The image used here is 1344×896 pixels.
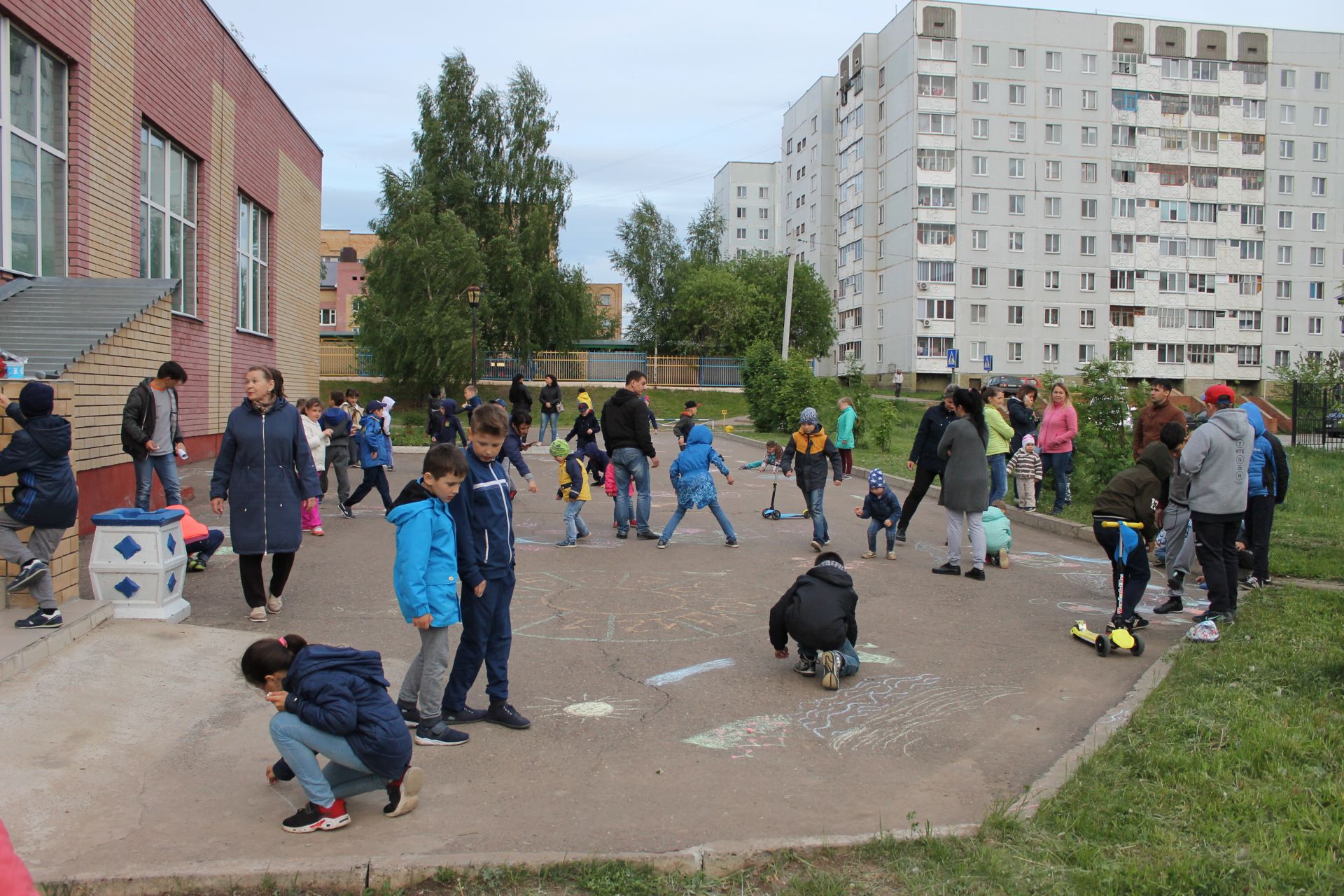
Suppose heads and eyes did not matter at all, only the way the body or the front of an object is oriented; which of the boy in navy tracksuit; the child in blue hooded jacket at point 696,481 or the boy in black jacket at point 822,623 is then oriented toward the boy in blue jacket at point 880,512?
the boy in black jacket

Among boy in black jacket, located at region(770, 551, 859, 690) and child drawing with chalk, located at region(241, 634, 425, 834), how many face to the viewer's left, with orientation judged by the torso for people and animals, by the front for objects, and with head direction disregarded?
1

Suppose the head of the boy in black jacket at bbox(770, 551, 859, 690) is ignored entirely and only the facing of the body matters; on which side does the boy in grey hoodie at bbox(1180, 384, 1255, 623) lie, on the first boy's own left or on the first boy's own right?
on the first boy's own right

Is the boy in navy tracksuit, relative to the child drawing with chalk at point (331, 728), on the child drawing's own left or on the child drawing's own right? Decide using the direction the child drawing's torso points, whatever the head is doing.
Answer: on the child drawing's own right

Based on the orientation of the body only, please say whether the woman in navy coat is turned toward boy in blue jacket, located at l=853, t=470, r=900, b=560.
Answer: no

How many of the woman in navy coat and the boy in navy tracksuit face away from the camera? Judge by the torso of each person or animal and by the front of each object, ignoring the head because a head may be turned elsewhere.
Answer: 0

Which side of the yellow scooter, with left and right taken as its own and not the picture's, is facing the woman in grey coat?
back

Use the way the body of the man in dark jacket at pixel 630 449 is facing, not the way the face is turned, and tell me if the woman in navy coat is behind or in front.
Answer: behind

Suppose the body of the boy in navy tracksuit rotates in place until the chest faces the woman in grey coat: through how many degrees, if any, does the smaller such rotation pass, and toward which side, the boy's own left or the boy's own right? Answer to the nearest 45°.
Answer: approximately 90° to the boy's own left

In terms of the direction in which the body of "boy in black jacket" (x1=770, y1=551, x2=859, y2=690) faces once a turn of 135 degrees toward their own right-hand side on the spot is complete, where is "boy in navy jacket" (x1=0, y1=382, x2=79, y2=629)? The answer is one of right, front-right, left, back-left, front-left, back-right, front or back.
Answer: back-right

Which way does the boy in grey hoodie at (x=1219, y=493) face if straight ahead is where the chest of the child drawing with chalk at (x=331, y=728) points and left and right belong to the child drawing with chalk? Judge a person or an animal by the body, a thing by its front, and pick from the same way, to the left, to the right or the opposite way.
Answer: to the right

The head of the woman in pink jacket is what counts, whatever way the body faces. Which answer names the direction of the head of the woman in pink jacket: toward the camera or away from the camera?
toward the camera

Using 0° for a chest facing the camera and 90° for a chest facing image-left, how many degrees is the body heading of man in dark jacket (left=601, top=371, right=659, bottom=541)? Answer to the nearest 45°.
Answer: approximately 225°

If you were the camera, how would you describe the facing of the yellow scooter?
facing the viewer and to the right of the viewer

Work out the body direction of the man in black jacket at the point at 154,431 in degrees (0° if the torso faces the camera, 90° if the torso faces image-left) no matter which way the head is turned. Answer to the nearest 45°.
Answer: approximately 315°

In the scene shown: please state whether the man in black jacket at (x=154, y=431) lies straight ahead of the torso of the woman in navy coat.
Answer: no

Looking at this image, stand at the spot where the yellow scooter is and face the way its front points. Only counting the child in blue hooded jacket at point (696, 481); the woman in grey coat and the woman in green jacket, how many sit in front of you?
0

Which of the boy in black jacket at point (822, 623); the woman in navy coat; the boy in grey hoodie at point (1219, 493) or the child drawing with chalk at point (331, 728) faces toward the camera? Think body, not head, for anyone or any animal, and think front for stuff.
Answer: the woman in navy coat

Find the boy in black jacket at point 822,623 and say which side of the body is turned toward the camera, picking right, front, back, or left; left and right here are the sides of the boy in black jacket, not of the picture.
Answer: back
